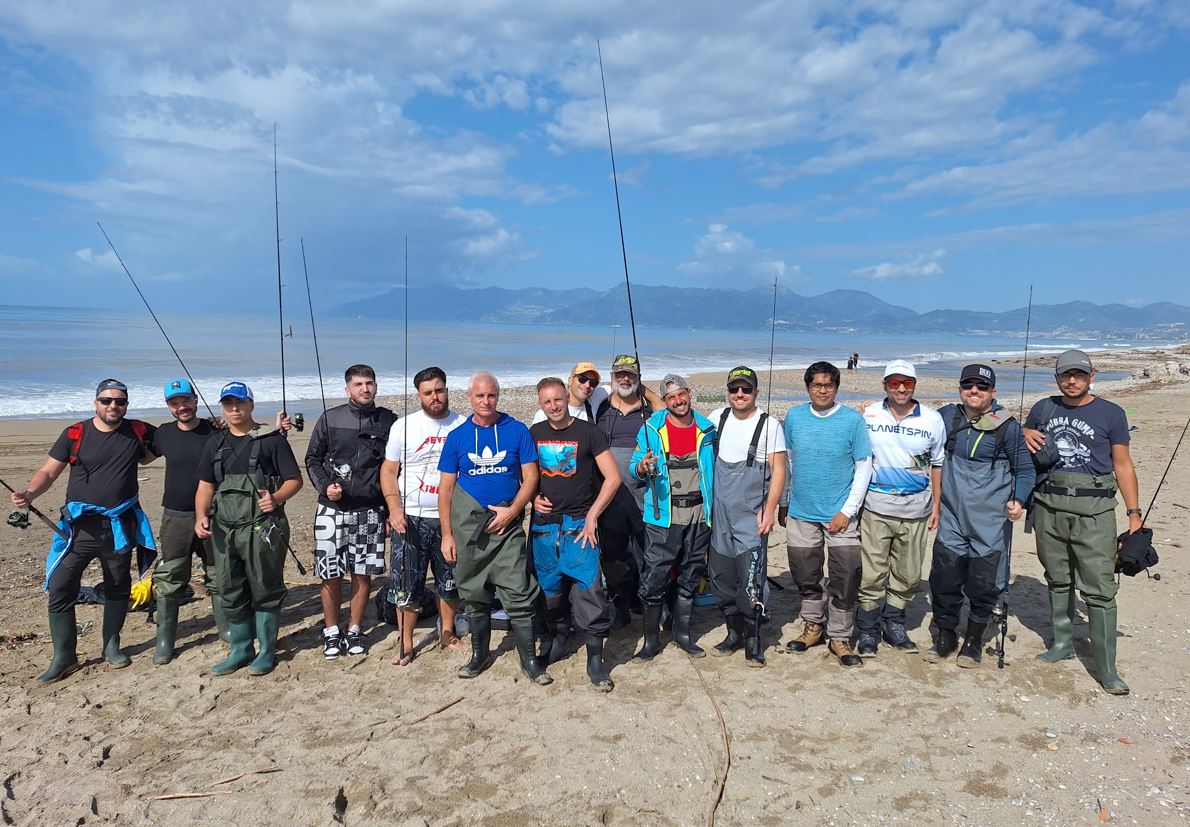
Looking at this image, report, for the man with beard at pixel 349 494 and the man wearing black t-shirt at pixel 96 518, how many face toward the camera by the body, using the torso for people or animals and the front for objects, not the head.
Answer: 2

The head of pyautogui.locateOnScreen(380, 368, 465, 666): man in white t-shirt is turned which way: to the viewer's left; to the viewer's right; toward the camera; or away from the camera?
toward the camera

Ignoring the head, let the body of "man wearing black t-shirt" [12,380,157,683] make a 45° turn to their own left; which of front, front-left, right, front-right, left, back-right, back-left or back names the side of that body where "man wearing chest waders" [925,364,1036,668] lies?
front

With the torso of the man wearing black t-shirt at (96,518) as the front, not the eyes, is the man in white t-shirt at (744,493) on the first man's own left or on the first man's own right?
on the first man's own left

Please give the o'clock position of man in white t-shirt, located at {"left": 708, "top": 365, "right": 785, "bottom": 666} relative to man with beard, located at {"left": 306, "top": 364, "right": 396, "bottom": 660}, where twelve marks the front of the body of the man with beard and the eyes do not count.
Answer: The man in white t-shirt is roughly at 10 o'clock from the man with beard.

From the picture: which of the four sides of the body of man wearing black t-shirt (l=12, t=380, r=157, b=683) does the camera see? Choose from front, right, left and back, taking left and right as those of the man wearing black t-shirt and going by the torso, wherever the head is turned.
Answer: front

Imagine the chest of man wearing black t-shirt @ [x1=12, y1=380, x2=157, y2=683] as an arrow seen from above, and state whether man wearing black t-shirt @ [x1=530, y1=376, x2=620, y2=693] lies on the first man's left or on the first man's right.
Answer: on the first man's left

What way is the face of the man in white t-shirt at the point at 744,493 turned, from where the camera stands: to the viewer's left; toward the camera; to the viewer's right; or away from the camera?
toward the camera

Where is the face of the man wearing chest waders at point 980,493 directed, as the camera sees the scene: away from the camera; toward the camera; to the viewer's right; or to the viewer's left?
toward the camera

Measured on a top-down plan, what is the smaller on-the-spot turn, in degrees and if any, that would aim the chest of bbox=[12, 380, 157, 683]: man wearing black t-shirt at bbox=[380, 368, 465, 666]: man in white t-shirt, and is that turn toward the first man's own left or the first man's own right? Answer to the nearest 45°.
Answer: approximately 45° to the first man's own left

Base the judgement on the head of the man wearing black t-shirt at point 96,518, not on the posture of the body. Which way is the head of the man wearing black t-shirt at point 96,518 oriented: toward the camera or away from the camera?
toward the camera

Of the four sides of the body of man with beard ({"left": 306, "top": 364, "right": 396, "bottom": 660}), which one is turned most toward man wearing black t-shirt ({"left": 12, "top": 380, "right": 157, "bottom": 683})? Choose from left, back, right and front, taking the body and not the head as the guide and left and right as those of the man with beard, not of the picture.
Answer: right

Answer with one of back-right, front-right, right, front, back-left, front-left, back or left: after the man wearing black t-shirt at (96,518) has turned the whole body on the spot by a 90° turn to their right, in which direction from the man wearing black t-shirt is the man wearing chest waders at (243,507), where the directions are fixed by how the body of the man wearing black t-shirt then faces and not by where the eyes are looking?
back-left
